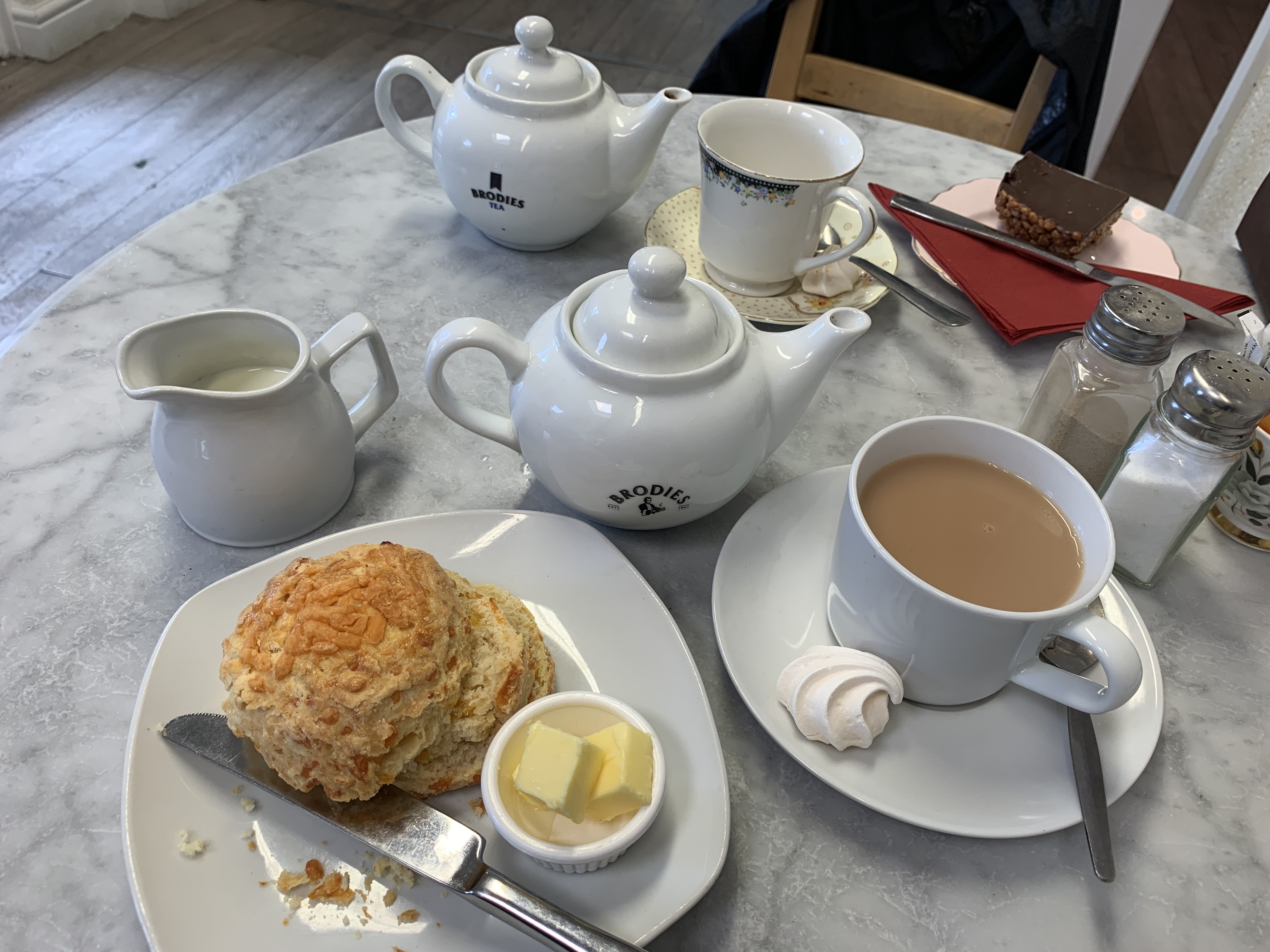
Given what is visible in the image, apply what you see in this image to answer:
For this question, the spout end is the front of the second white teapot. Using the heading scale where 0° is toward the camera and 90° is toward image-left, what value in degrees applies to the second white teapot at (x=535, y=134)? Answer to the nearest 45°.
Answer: approximately 270°

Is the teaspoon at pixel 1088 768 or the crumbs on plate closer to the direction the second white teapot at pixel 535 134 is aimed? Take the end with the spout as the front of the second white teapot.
the teaspoon

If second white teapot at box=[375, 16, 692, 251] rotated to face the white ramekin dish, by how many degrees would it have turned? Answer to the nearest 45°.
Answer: approximately 90° to its right

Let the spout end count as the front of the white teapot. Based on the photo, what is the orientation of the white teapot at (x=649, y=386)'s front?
to the viewer's right

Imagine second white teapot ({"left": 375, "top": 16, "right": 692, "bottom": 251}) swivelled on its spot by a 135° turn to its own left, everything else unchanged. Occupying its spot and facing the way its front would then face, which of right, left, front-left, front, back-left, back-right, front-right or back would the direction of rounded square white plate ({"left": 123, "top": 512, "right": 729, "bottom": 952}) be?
back-left

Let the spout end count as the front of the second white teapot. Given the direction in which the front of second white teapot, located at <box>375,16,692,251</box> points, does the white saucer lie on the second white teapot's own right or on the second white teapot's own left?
on the second white teapot's own right

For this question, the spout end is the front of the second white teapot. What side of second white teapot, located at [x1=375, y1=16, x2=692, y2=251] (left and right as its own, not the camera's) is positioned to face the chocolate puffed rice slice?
front

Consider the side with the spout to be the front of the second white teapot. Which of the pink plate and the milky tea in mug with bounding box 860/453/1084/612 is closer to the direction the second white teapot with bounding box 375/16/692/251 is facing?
the pink plate

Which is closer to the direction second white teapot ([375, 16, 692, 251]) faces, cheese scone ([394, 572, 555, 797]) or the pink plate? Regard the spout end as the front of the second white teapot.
the pink plate

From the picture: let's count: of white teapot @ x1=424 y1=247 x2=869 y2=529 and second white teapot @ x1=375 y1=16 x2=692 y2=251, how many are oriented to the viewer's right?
2
